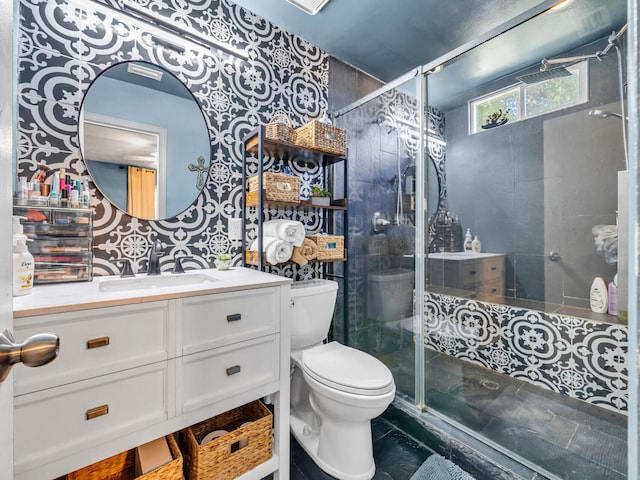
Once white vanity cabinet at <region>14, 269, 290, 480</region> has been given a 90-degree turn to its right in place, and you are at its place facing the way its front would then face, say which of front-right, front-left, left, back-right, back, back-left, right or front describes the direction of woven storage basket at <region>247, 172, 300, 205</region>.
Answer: back

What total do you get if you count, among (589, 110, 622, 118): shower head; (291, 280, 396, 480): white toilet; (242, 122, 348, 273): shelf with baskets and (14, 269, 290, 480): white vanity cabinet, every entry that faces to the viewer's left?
1

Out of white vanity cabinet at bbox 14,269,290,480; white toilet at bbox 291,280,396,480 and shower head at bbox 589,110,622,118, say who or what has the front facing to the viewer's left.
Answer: the shower head

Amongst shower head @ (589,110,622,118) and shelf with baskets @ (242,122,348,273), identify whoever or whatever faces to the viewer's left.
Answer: the shower head

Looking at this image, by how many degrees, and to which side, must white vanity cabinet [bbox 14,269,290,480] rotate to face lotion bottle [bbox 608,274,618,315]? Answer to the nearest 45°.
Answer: approximately 45° to its left

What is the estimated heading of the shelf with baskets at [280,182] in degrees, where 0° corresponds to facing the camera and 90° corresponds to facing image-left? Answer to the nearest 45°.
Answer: approximately 315°

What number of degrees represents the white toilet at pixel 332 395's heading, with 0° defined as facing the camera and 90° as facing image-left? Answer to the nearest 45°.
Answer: approximately 315°

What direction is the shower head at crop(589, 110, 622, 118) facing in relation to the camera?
to the viewer's left

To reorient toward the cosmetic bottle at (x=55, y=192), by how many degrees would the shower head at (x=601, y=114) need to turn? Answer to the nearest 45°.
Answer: approximately 45° to its left

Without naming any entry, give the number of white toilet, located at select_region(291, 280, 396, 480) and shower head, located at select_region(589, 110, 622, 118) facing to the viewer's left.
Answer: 1
